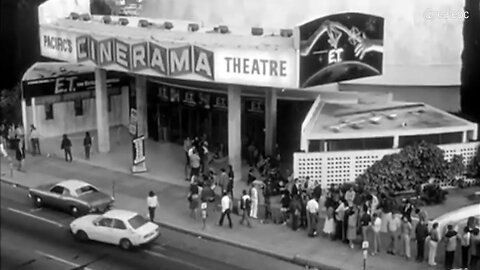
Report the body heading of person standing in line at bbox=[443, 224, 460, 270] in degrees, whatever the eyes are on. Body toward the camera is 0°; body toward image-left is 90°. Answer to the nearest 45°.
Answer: approximately 180°

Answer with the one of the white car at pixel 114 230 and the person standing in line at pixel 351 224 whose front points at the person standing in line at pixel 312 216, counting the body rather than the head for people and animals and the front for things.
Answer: the person standing in line at pixel 351 224

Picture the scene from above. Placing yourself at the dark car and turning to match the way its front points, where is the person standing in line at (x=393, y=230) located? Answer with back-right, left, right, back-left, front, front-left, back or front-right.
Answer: back

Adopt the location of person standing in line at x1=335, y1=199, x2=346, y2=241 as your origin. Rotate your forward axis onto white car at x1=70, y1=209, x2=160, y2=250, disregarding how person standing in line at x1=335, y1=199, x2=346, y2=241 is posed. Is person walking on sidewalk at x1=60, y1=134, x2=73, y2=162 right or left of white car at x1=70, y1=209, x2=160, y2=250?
right

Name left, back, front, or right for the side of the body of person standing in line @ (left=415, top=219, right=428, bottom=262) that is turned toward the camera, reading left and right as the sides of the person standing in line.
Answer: back

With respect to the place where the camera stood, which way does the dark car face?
facing away from the viewer and to the left of the viewer
